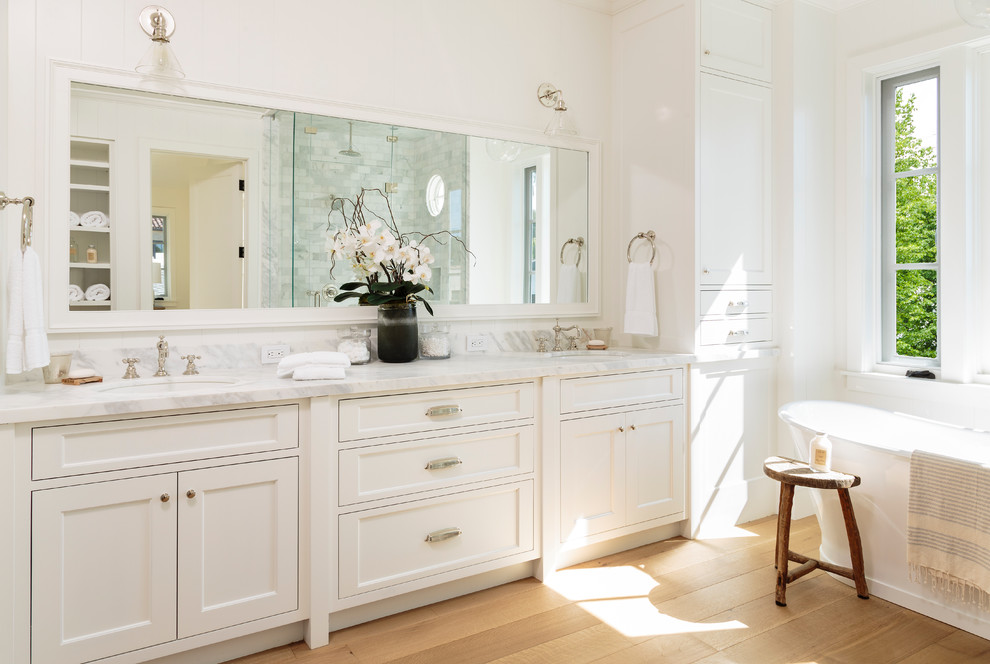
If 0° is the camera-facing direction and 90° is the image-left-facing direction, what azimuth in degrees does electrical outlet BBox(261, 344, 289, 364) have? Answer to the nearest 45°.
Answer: approximately 0°

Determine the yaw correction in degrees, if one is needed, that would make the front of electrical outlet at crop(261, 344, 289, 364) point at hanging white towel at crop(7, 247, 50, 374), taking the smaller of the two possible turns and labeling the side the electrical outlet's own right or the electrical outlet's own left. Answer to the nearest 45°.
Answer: approximately 45° to the electrical outlet's own right

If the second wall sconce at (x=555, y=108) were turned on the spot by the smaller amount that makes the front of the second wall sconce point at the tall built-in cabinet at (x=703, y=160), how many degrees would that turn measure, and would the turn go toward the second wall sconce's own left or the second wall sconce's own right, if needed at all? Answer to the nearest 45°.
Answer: approximately 45° to the second wall sconce's own left

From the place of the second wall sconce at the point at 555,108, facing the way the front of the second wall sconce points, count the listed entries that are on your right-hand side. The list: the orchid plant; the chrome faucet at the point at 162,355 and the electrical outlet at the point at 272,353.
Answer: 3

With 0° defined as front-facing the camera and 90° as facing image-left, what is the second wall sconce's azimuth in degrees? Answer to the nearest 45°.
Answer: approximately 315°

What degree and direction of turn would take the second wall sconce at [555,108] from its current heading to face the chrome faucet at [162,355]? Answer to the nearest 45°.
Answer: approximately 90° to its right

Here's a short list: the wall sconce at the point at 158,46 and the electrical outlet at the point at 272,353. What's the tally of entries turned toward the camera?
2

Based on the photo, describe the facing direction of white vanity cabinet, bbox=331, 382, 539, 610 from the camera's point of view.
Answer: facing the viewer and to the right of the viewer
